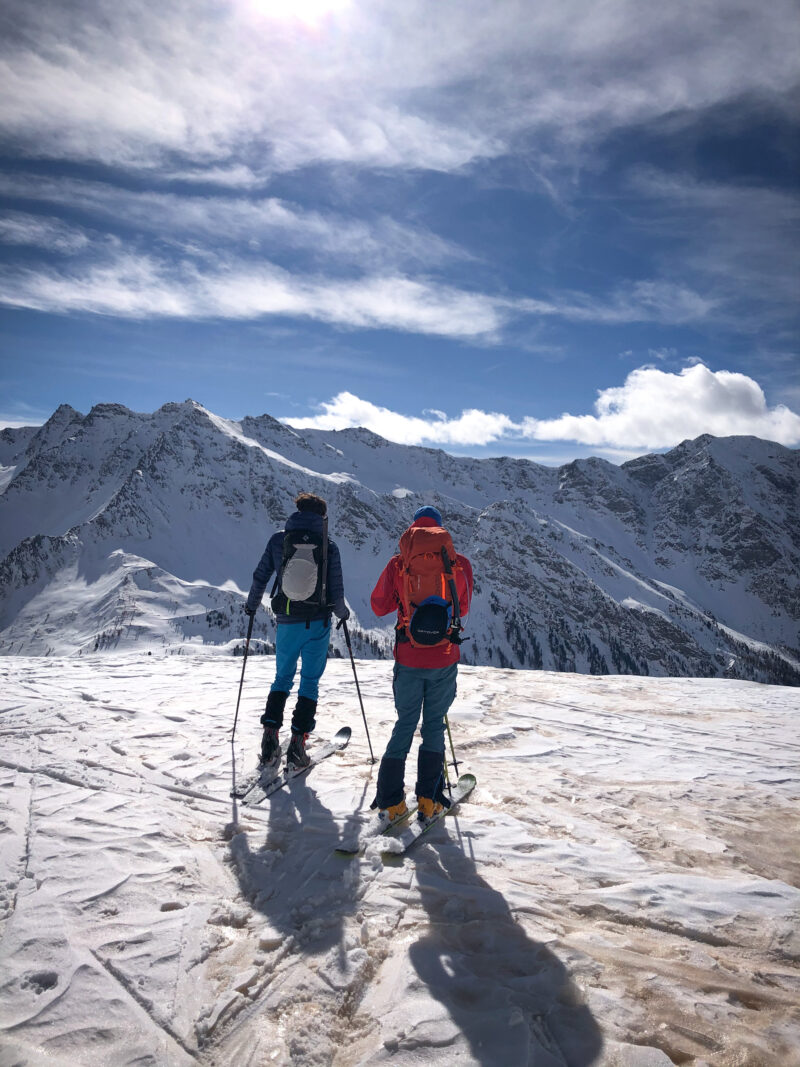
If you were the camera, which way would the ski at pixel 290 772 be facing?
facing away from the viewer and to the right of the viewer

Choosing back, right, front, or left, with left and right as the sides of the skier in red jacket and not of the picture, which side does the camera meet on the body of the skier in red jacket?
back

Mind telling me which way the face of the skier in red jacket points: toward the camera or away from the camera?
away from the camera

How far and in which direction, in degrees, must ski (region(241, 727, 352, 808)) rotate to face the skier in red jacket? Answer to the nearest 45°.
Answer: approximately 90° to its right

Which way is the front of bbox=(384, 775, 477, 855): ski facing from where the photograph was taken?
facing away from the viewer and to the right of the viewer

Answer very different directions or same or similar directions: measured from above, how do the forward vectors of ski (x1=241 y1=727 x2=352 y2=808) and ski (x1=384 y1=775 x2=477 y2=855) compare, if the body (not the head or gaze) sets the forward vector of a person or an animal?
same or similar directions

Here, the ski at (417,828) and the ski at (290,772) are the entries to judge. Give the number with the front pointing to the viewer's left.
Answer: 0

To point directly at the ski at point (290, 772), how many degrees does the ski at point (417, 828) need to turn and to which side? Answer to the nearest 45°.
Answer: approximately 90° to its left
